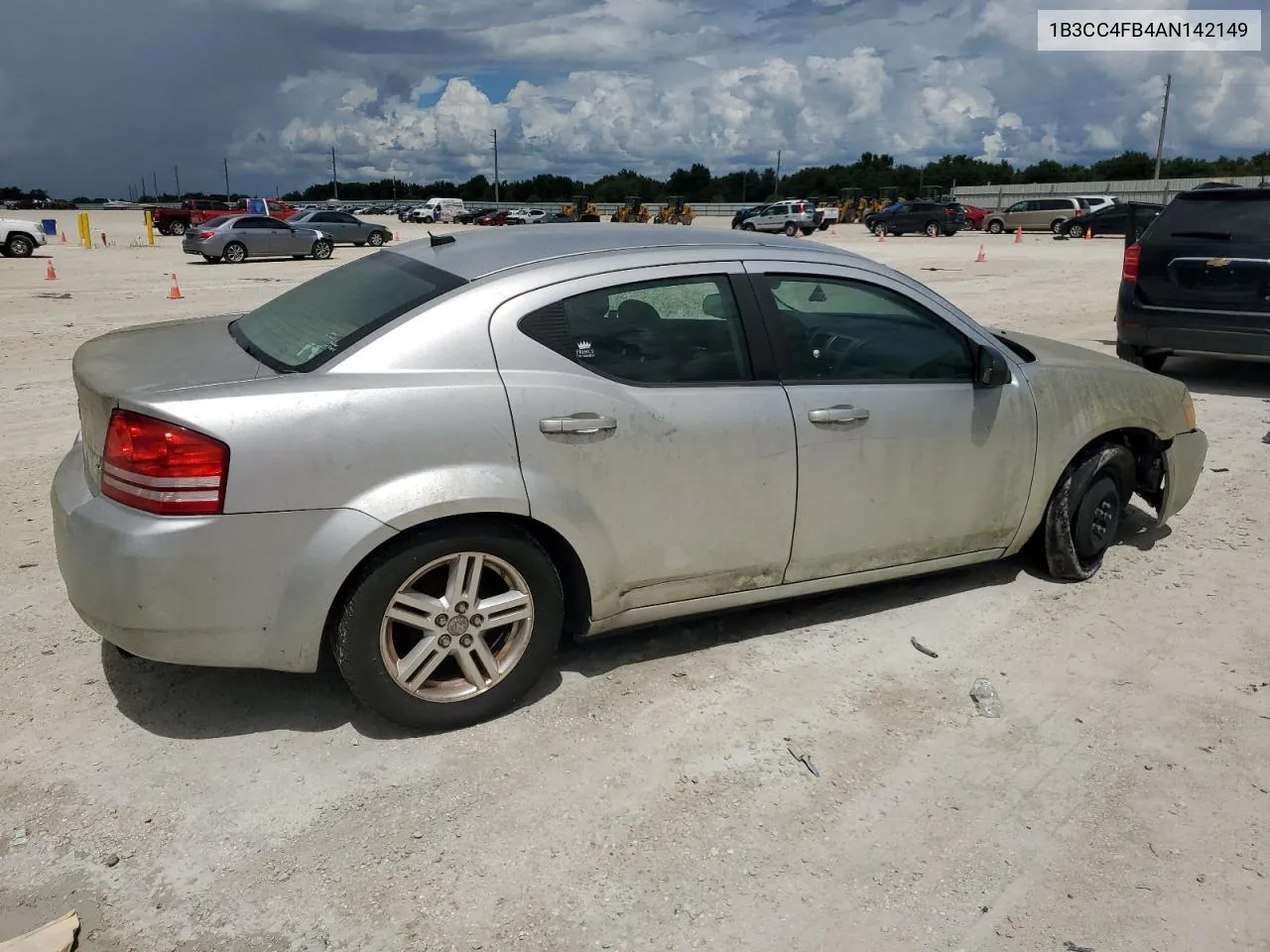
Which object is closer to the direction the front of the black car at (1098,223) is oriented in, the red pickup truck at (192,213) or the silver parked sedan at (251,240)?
the red pickup truck

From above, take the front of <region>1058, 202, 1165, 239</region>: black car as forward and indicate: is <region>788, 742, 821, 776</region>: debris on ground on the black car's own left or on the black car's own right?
on the black car's own left

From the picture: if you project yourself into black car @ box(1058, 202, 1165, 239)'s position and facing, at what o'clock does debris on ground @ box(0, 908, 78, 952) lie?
The debris on ground is roughly at 9 o'clock from the black car.

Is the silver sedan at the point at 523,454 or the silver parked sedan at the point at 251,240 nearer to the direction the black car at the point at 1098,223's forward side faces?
the silver parked sedan

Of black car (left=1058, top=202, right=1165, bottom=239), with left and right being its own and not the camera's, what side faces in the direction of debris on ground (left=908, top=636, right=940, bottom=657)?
left

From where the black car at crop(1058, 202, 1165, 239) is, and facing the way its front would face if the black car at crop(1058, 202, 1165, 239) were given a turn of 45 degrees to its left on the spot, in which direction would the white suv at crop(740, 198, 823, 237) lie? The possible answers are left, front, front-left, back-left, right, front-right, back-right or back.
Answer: front-right

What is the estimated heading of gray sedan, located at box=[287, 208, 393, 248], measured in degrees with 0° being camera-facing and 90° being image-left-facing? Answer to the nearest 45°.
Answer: approximately 270°

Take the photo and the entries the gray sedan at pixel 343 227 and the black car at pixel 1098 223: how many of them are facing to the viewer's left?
1

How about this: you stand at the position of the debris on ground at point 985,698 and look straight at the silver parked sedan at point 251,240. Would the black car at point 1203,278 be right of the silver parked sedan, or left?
right

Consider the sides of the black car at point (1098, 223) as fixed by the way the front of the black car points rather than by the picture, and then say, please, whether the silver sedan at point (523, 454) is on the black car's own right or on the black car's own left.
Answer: on the black car's own left

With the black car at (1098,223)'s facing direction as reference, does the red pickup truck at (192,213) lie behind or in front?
in front

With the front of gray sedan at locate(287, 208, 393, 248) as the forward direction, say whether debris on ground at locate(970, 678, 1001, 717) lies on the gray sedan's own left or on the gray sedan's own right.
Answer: on the gray sedan's own right

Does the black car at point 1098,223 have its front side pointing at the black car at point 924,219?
yes

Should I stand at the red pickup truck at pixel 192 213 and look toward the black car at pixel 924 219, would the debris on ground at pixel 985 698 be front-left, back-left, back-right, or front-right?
front-right

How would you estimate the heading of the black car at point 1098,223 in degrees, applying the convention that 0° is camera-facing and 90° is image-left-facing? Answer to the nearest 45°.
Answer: approximately 90°

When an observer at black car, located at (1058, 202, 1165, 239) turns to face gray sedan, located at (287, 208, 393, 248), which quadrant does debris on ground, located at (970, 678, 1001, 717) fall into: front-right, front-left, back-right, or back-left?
front-left

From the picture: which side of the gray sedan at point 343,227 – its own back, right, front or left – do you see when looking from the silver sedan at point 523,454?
right
